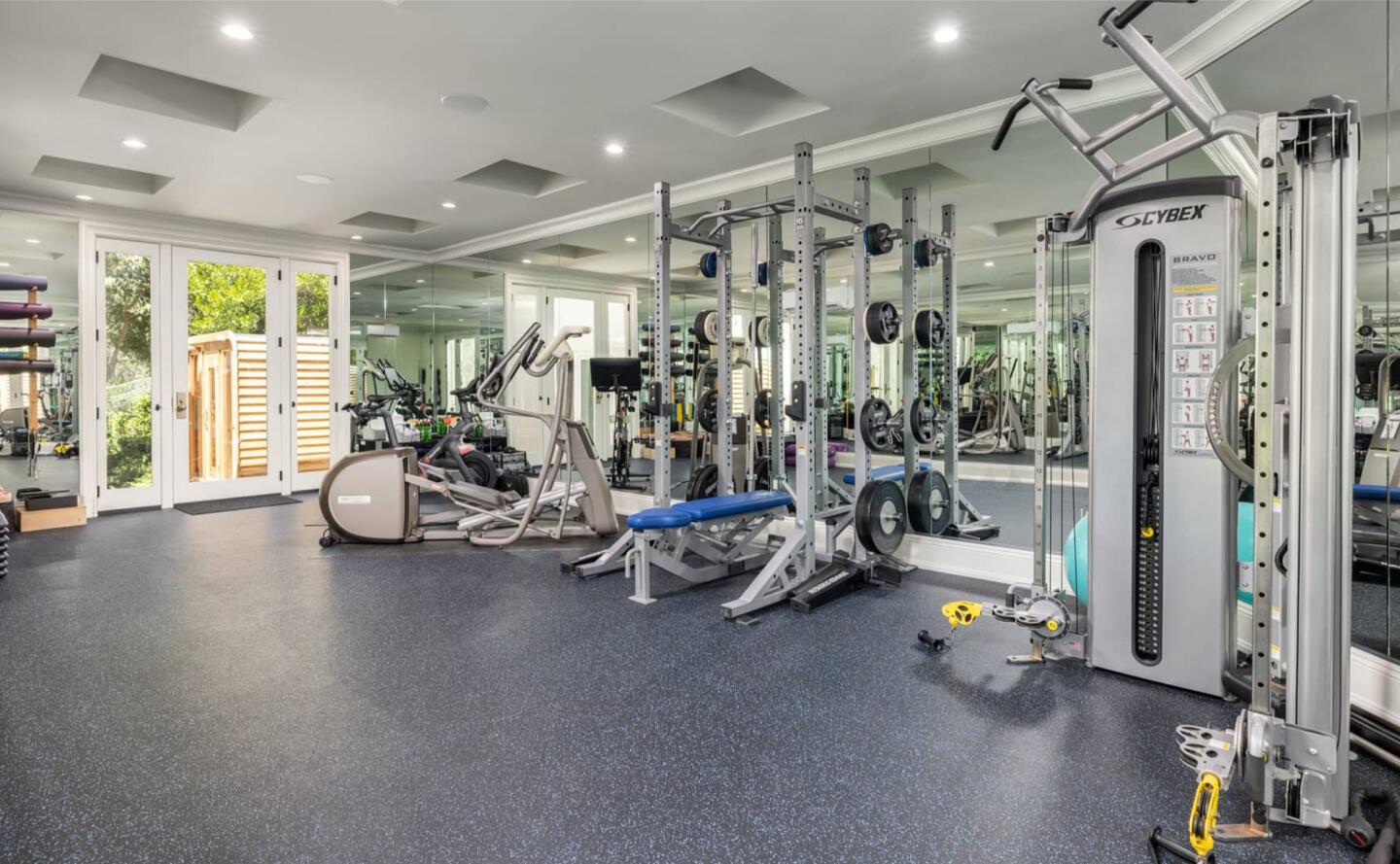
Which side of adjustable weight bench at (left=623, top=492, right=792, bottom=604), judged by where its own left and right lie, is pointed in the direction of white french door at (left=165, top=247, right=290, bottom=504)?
right

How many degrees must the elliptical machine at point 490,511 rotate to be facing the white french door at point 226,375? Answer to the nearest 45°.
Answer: approximately 135° to its left

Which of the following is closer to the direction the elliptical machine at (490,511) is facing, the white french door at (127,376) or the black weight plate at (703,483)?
the black weight plate

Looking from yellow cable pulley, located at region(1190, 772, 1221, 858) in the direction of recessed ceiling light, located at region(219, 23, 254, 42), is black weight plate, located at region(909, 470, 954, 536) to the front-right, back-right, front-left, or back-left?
front-right

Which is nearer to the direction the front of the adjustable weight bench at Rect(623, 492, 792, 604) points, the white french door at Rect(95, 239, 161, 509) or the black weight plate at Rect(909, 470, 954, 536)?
the white french door

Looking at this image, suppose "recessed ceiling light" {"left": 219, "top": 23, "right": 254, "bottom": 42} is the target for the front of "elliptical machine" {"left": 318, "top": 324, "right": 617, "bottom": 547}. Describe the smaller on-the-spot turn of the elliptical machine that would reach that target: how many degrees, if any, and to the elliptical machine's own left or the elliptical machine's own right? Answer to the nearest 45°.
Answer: approximately 135° to the elliptical machine's own right

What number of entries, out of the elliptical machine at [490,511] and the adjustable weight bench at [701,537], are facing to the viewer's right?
1

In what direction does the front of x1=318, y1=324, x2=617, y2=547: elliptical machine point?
to the viewer's right

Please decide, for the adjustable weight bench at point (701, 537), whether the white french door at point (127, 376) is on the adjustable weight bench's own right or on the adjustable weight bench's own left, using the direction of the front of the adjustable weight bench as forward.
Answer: on the adjustable weight bench's own right

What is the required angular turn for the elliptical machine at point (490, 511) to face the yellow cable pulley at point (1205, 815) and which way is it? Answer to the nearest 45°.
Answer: approximately 90° to its right

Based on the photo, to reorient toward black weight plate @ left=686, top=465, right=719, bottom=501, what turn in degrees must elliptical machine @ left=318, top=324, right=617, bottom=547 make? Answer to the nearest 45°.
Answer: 0° — it already faces it

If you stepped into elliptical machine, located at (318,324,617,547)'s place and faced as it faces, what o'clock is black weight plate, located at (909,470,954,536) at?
The black weight plate is roughly at 1 o'clock from the elliptical machine.
